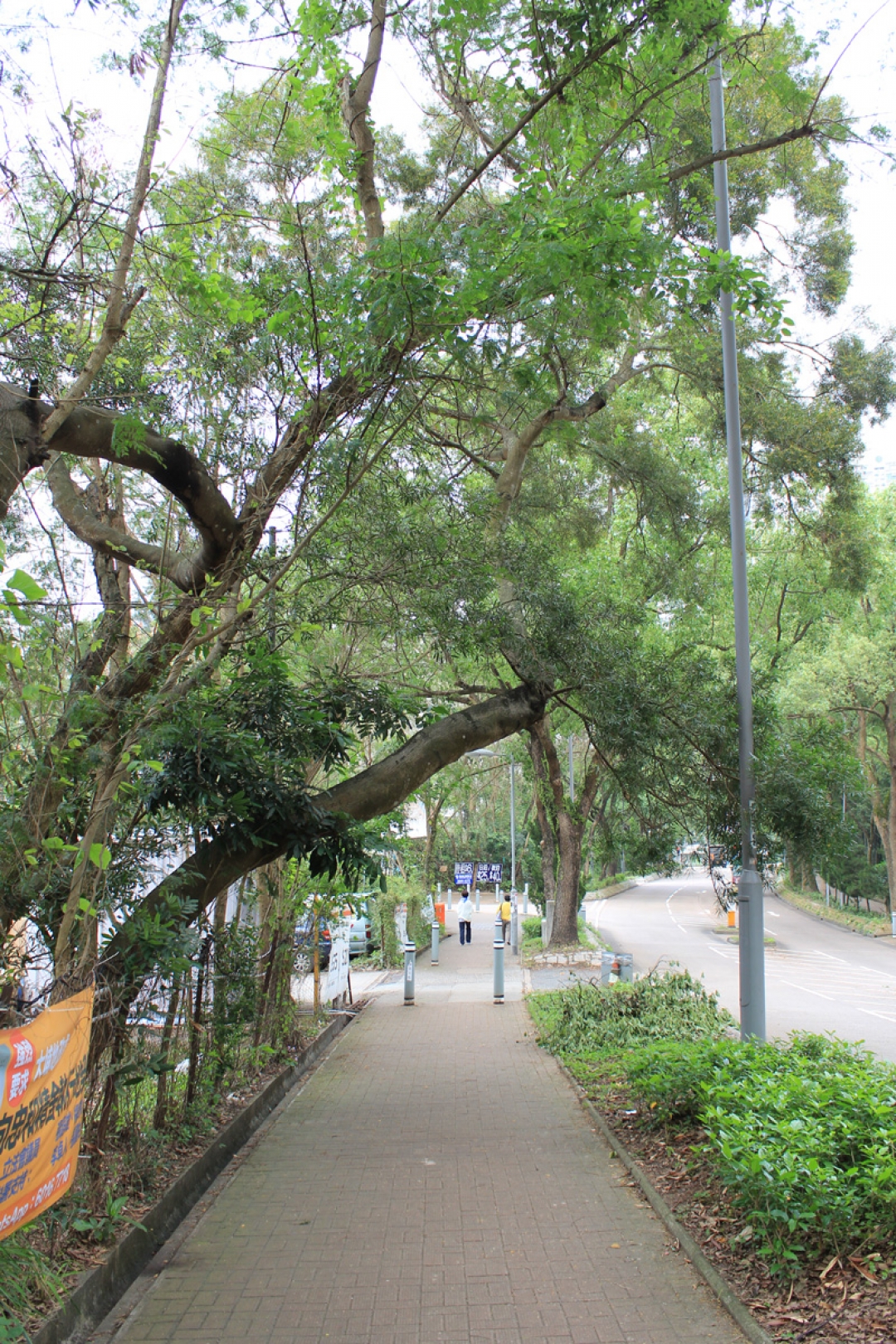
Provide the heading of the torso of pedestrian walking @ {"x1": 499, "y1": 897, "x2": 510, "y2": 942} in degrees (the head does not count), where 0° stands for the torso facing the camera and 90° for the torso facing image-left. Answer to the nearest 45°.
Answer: approximately 180°

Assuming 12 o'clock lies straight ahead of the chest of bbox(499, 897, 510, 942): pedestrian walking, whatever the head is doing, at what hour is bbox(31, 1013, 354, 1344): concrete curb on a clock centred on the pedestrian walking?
The concrete curb is roughly at 6 o'clock from the pedestrian walking.

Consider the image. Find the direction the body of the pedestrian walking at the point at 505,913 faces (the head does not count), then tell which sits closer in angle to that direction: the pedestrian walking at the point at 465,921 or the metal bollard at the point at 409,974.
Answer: the pedestrian walking

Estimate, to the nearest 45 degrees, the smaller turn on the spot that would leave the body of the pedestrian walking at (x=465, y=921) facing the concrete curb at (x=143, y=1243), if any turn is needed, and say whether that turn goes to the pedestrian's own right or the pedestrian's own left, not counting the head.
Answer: approximately 180°

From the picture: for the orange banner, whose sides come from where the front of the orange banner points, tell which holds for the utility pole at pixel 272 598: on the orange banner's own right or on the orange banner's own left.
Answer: on the orange banner's own left

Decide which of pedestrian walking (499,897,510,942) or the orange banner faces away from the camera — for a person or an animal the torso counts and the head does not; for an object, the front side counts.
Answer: the pedestrian walking

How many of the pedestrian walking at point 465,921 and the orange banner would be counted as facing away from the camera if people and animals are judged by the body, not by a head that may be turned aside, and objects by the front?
1

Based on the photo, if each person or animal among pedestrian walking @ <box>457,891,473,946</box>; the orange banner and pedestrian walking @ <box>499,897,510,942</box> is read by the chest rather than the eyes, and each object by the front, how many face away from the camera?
2

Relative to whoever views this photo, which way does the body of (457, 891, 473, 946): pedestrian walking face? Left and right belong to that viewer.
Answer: facing away from the viewer

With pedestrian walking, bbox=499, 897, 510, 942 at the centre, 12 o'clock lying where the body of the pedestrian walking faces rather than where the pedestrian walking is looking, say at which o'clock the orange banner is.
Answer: The orange banner is roughly at 6 o'clock from the pedestrian walking.

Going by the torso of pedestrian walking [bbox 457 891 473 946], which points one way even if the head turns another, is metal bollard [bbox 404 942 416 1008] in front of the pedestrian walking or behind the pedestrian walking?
behind

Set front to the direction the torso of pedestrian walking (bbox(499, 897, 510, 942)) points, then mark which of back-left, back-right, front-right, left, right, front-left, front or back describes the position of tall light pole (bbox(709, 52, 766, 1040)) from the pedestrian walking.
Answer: back

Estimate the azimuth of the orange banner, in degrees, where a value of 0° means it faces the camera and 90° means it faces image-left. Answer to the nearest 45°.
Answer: approximately 315°
